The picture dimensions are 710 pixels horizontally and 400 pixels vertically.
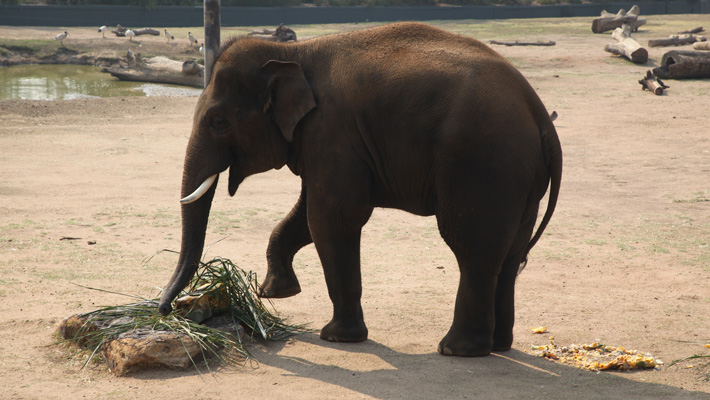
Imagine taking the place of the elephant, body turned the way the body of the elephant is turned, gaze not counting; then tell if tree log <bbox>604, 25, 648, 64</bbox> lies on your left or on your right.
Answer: on your right

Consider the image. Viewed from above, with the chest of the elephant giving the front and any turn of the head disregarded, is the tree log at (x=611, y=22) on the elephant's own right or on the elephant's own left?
on the elephant's own right

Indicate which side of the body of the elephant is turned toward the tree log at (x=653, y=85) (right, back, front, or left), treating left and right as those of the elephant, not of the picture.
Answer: right

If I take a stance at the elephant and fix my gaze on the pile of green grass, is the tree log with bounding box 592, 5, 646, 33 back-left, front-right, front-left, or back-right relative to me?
back-right

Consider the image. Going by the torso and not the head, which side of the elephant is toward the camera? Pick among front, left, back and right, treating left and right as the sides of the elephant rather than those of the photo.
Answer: left

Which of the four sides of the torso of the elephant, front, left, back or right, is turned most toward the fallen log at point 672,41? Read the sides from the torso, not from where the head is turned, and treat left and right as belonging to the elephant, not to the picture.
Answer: right
